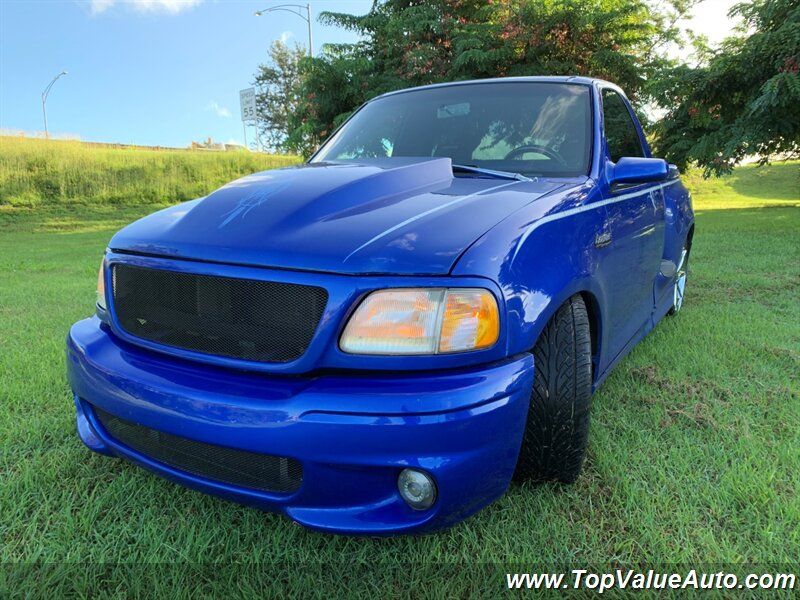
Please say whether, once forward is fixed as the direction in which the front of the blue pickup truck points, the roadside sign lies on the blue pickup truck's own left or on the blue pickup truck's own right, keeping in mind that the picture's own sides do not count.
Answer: on the blue pickup truck's own right

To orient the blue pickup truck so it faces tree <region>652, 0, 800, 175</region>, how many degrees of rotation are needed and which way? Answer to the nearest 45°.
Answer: approximately 180°

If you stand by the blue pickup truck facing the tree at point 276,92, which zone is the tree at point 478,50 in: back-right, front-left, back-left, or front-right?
front-right

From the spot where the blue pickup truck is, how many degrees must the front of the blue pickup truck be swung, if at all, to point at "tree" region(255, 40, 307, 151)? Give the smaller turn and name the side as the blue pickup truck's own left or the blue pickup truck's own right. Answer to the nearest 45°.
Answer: approximately 135° to the blue pickup truck's own right

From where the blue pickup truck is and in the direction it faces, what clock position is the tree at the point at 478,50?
The tree is roughly at 5 o'clock from the blue pickup truck.
